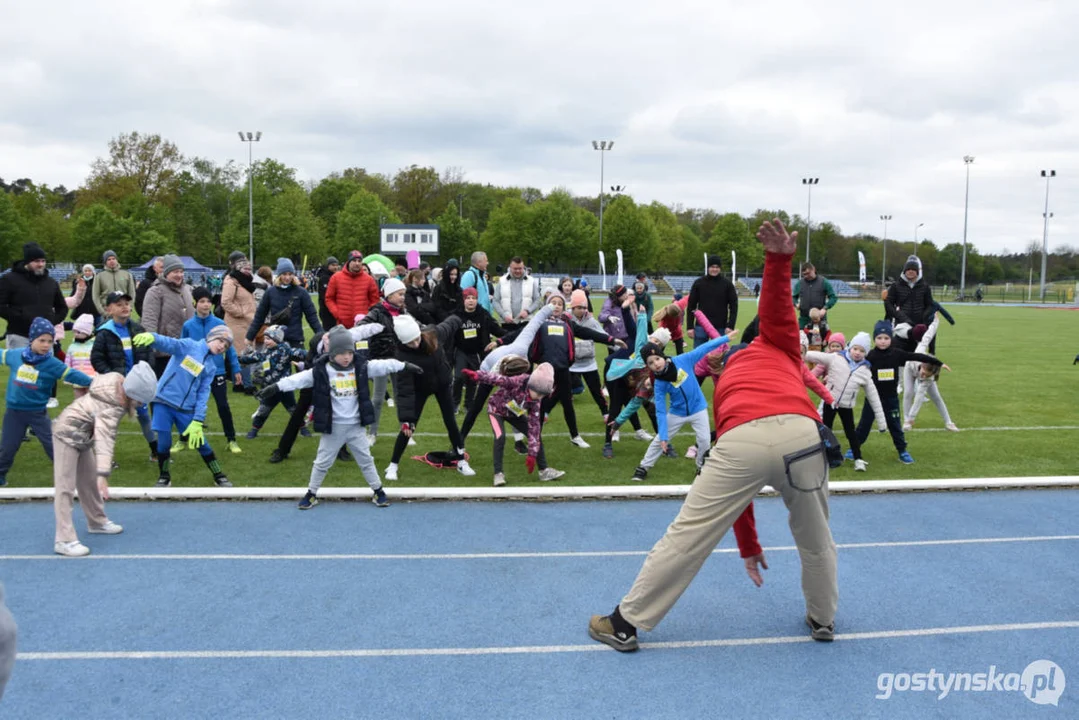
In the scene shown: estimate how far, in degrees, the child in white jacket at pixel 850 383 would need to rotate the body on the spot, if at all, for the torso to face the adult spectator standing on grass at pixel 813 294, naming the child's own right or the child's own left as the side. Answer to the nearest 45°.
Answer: approximately 180°

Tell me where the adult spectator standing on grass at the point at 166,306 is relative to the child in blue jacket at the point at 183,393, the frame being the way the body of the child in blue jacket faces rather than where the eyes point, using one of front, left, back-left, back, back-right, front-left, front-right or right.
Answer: back

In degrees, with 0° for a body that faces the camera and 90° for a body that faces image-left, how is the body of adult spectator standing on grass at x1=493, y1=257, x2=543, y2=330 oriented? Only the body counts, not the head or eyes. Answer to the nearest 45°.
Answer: approximately 0°

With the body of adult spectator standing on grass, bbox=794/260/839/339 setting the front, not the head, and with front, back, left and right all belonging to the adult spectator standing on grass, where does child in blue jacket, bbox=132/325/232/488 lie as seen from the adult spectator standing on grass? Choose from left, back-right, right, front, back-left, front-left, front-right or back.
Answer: front-right

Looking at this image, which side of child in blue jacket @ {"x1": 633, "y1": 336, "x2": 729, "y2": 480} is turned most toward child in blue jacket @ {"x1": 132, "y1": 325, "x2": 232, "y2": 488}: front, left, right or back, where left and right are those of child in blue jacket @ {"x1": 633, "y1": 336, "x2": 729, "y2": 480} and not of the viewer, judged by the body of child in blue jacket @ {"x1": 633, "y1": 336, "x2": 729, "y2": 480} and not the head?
right

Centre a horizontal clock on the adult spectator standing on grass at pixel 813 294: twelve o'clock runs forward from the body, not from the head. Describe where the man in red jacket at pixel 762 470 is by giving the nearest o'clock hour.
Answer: The man in red jacket is roughly at 12 o'clock from the adult spectator standing on grass.

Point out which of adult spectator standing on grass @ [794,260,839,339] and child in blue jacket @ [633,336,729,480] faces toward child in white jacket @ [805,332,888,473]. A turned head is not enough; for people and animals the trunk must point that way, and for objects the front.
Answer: the adult spectator standing on grass

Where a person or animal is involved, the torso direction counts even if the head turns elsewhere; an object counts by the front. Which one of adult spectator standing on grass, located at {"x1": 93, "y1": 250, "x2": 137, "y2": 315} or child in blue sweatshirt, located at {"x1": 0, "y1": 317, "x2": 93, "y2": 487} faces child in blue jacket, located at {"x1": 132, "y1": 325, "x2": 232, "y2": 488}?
the adult spectator standing on grass

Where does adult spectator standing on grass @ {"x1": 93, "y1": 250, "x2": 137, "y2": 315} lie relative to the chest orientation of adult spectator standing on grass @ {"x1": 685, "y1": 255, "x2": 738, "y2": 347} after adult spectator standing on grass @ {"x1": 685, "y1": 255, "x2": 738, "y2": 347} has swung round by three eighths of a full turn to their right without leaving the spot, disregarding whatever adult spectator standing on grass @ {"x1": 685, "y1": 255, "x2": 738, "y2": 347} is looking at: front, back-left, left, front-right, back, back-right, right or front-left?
front-left

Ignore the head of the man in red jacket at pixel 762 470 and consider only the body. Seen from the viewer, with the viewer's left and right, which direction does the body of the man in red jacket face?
facing away from the viewer
